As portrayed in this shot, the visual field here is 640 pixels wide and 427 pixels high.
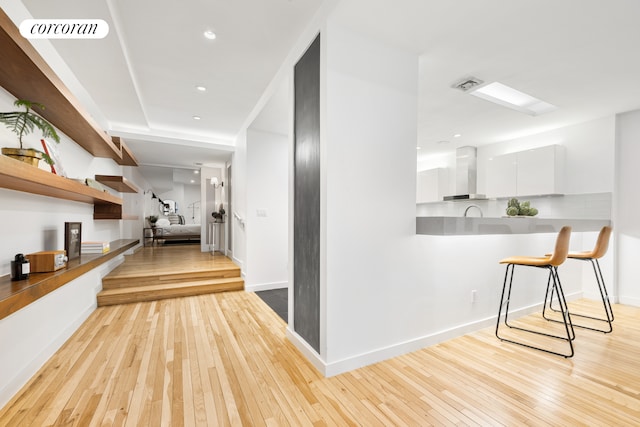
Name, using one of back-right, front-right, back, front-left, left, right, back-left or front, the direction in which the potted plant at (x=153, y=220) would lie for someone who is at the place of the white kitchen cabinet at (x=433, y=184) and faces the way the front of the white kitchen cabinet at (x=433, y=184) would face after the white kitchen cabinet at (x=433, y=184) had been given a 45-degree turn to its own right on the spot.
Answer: front

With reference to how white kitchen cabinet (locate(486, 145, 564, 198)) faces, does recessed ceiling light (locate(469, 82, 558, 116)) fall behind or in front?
in front

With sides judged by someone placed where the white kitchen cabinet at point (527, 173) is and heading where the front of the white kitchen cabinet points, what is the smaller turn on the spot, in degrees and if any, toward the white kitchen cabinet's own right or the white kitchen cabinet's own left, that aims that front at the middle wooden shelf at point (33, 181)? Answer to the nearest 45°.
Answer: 0° — it already faces it

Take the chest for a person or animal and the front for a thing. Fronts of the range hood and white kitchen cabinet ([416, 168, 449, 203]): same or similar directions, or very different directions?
same or similar directions

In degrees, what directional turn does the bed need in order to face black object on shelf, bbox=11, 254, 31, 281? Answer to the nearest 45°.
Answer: approximately 90° to its right

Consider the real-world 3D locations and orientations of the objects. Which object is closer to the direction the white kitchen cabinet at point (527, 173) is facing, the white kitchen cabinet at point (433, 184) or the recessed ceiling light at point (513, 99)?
the recessed ceiling light

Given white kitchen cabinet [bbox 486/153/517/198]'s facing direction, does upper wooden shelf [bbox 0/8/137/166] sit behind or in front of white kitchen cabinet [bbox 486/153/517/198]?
in front

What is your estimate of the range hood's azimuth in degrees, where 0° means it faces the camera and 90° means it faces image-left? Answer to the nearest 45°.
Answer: approximately 45°
